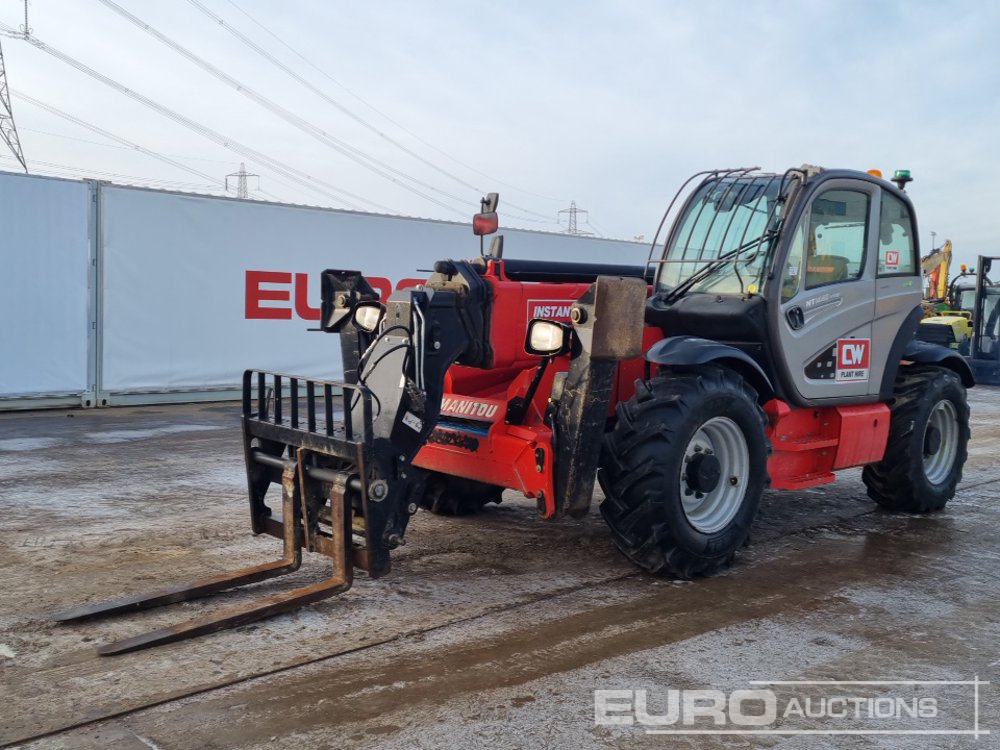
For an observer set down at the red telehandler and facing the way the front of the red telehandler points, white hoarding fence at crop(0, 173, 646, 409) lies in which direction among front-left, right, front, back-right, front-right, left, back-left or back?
right

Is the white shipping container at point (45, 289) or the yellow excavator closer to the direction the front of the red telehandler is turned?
the white shipping container

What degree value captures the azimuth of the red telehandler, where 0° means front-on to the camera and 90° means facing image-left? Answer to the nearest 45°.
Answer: approximately 45°

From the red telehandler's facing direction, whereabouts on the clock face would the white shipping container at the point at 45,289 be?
The white shipping container is roughly at 3 o'clock from the red telehandler.

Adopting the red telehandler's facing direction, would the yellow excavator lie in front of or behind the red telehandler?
behind
